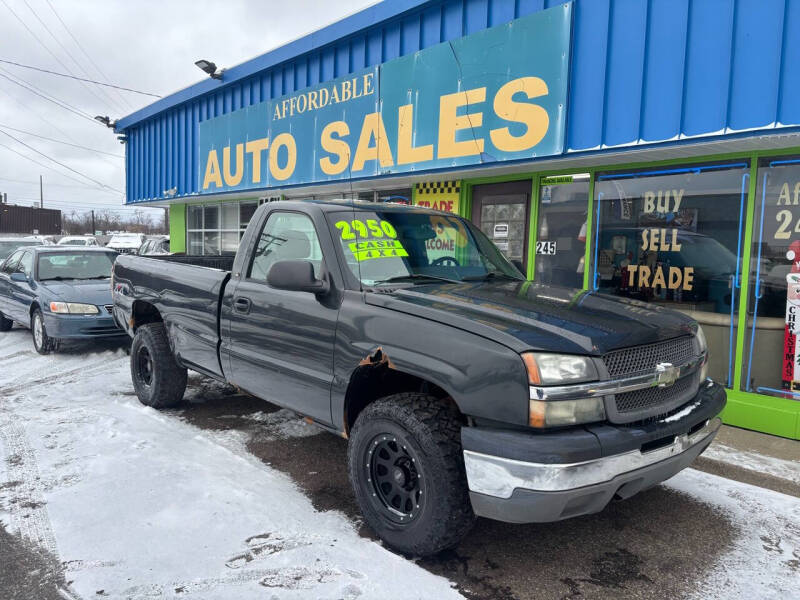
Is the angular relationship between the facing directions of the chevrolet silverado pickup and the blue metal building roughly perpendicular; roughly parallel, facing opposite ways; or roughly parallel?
roughly perpendicular

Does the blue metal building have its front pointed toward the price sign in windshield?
yes

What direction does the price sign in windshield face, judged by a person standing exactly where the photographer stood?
facing the viewer and to the right of the viewer

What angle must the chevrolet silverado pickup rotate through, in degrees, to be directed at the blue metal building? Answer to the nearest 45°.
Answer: approximately 90° to its left

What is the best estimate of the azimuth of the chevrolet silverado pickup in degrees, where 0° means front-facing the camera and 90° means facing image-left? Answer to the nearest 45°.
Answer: approximately 315°

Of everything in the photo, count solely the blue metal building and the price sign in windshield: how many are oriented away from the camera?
0

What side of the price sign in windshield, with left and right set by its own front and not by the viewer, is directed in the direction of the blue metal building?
left

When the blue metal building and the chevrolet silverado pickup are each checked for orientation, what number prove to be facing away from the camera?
0

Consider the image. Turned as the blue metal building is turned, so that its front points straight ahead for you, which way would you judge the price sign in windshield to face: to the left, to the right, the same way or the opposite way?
to the left
